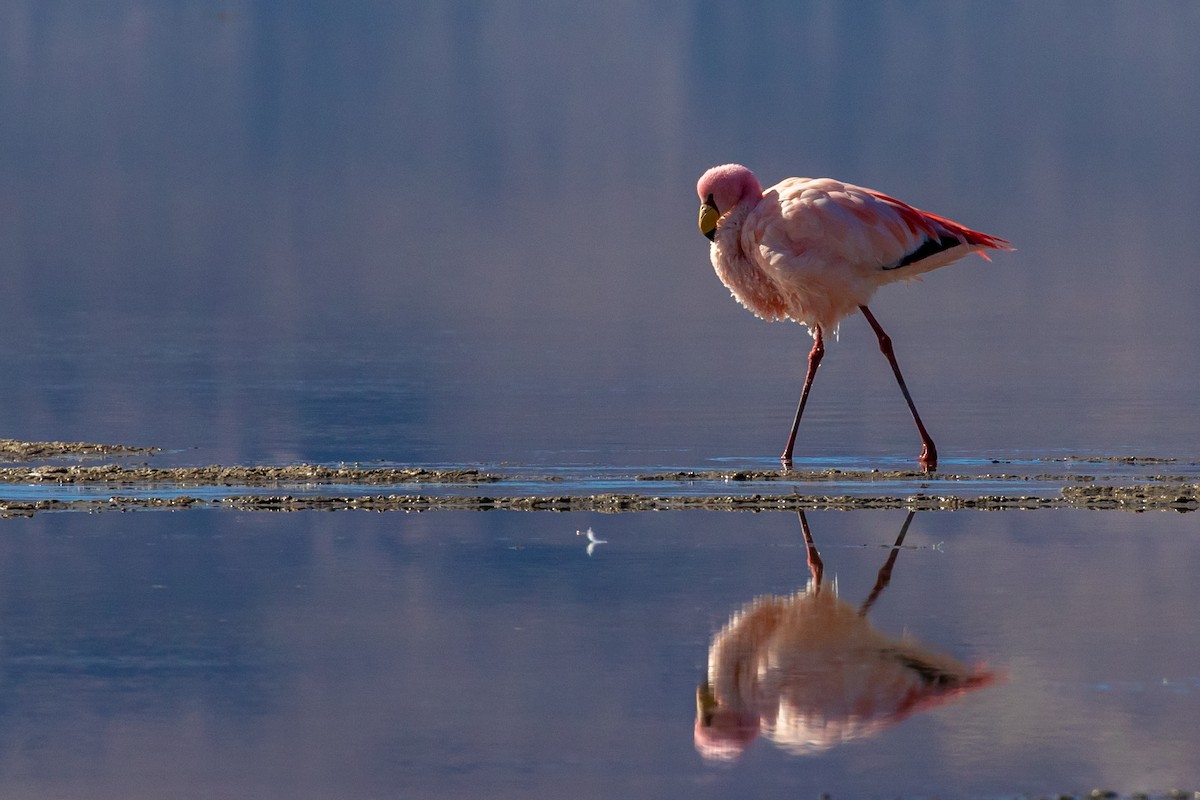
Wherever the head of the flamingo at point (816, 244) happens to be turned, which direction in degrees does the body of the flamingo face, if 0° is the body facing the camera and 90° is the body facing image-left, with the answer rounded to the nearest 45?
approximately 90°
